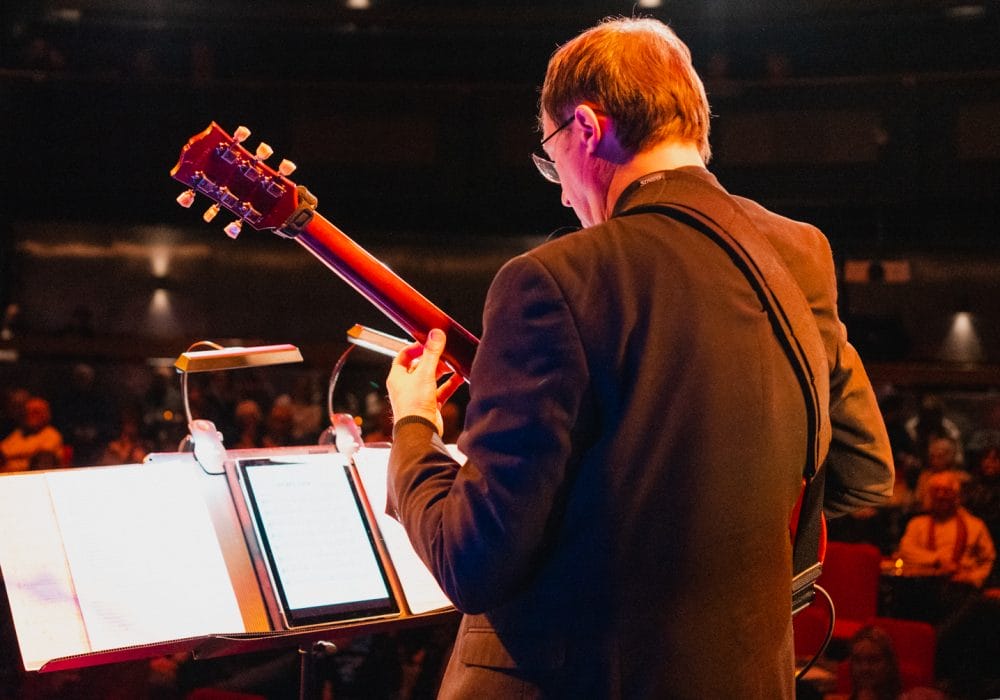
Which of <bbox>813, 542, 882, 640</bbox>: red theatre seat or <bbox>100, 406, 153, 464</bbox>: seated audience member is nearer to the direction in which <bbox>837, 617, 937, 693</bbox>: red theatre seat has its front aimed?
the seated audience member

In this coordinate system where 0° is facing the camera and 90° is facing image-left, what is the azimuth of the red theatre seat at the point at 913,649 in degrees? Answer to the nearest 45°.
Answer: approximately 45°

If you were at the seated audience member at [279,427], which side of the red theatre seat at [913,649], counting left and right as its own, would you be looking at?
right

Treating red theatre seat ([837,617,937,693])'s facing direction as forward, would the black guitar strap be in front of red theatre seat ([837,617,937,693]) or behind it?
in front

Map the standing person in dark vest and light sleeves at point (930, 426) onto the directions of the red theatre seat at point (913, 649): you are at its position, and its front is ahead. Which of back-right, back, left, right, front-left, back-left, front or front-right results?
back-right
